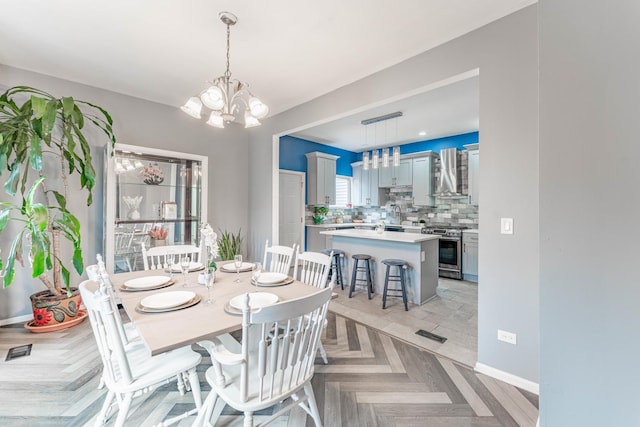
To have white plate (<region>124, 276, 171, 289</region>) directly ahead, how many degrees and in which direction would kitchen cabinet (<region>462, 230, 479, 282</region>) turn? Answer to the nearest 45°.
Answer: approximately 45° to its right

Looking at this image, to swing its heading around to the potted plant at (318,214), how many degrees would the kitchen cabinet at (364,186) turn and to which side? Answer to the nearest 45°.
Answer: approximately 45° to its right

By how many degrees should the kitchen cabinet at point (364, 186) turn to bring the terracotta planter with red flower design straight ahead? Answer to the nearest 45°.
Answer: approximately 45° to its right

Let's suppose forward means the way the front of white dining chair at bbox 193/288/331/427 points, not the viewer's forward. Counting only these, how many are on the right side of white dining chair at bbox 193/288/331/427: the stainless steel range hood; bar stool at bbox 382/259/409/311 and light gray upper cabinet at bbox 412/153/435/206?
3

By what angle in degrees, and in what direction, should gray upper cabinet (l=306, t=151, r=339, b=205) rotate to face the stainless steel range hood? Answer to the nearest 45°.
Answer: approximately 45° to its left

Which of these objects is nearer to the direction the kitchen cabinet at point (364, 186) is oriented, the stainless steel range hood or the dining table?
the dining table

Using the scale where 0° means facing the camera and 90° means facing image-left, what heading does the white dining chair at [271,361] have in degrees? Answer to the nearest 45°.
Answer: approximately 135°

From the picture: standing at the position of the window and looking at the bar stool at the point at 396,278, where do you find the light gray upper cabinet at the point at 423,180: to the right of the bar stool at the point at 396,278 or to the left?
left

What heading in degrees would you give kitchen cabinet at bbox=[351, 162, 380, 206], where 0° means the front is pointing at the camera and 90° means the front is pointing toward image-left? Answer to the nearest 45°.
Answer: approximately 0°

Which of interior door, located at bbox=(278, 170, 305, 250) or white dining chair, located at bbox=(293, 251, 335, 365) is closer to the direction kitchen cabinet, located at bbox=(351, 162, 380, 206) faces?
the white dining chair
